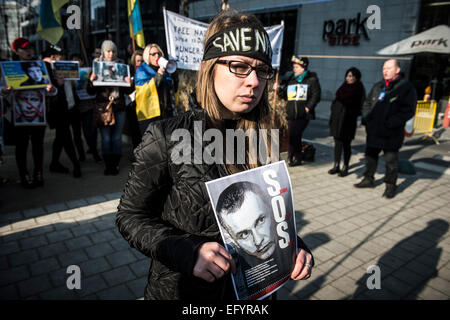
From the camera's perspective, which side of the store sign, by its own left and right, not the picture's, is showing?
front

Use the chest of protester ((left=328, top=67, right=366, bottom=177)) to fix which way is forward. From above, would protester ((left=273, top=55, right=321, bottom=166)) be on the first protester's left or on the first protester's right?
on the first protester's right

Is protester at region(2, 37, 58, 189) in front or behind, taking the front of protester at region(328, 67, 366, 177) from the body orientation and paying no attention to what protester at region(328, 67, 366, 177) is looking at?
in front

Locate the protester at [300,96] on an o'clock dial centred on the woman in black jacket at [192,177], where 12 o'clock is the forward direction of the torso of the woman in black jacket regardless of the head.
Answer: The protester is roughly at 8 o'clock from the woman in black jacket.

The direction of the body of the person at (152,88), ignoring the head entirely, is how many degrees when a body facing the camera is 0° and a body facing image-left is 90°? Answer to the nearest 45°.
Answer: approximately 315°

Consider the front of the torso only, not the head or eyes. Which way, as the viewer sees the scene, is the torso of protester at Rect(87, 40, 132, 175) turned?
toward the camera

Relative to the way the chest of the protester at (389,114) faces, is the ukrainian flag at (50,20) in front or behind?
in front

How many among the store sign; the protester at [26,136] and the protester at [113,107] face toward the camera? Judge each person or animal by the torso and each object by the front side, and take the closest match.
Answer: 3

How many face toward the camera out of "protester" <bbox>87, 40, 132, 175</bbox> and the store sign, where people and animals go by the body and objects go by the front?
2

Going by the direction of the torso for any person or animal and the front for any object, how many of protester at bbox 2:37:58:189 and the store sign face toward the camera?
2

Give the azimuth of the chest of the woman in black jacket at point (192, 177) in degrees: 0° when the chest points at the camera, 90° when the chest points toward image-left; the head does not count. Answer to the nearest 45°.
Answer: approximately 315°

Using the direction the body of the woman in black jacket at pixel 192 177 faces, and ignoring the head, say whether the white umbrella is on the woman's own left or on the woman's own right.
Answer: on the woman's own left

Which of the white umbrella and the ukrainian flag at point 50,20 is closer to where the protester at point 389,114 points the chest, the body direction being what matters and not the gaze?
the ukrainian flag

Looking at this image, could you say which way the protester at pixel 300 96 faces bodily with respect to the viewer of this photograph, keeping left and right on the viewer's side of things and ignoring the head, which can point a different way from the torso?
facing the viewer and to the left of the viewer

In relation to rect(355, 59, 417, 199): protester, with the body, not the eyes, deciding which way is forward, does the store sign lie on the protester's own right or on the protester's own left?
on the protester's own right
